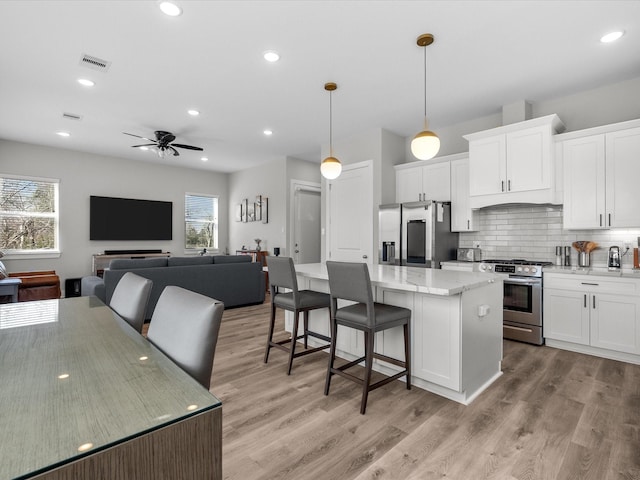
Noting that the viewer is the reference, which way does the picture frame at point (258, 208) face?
facing the viewer and to the left of the viewer

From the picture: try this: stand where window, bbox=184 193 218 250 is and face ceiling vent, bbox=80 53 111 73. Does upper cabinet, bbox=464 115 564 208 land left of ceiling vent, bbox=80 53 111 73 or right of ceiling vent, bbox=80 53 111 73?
left

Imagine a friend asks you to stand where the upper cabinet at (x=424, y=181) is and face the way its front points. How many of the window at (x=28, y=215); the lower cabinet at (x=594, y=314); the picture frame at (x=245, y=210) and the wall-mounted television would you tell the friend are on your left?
1

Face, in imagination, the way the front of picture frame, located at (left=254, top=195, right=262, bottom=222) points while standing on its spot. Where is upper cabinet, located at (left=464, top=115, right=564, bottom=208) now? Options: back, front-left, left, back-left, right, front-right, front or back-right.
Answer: left

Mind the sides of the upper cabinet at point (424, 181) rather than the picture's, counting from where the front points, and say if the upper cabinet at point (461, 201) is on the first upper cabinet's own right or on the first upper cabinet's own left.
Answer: on the first upper cabinet's own left

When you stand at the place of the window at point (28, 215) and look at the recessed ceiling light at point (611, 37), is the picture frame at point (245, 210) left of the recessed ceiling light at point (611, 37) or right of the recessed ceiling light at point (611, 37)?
left

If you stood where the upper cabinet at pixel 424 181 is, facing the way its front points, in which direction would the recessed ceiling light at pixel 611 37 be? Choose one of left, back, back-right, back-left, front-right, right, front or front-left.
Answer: left

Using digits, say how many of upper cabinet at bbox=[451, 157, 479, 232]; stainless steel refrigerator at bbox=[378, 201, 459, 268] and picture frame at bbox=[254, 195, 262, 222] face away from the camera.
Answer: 0

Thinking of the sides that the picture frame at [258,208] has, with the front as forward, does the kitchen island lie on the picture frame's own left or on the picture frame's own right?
on the picture frame's own left

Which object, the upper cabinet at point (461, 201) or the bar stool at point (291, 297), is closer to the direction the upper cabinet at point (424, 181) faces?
the bar stool

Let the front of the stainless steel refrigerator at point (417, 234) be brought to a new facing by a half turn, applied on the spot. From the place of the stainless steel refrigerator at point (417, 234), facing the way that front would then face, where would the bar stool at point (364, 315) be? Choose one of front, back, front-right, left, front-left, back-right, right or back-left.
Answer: back-right

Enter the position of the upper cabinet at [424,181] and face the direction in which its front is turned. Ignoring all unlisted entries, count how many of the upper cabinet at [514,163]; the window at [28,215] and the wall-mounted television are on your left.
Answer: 1

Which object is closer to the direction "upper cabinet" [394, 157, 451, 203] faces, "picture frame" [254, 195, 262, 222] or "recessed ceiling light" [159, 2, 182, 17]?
the recessed ceiling light

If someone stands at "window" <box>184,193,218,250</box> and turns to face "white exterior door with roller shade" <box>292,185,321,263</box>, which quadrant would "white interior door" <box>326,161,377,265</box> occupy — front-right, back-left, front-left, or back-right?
front-right

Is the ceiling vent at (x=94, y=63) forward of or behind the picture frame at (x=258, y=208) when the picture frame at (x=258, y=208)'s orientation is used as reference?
forward

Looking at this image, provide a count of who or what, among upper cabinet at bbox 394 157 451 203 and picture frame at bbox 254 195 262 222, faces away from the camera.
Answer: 0

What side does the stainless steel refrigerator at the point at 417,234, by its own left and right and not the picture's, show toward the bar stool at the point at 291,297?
front

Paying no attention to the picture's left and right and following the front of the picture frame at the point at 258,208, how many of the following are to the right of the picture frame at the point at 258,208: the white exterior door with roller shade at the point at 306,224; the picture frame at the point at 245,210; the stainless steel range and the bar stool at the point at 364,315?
1

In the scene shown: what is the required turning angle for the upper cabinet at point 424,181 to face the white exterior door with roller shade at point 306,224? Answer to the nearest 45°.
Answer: approximately 90° to its right
